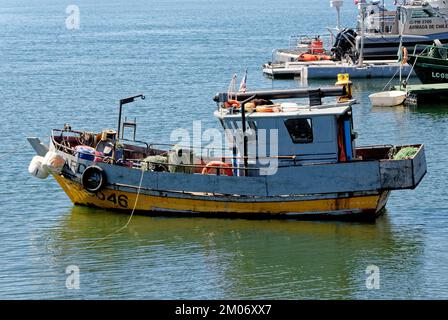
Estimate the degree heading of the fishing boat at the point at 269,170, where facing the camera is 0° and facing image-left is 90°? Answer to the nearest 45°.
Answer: approximately 90°

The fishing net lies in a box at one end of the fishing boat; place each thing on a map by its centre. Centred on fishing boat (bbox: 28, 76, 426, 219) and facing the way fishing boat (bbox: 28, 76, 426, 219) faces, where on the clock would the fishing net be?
The fishing net is roughly at 6 o'clock from the fishing boat.

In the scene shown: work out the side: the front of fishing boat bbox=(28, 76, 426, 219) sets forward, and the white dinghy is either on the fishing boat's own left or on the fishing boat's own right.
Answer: on the fishing boat's own right

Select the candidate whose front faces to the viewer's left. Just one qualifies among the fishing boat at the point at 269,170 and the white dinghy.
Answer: the fishing boat
